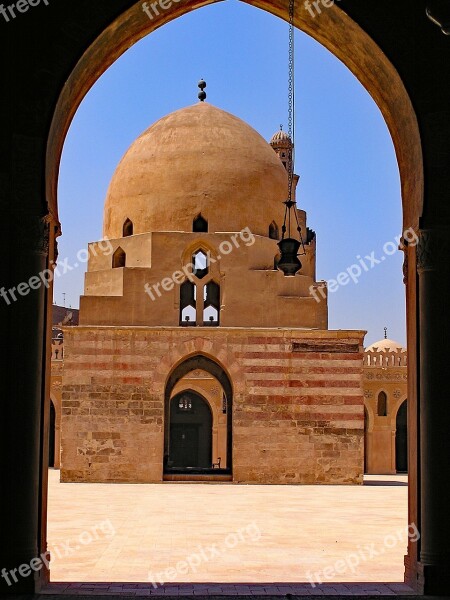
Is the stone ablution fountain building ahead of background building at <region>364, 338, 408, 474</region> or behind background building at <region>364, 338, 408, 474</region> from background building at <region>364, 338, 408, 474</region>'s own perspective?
ahead

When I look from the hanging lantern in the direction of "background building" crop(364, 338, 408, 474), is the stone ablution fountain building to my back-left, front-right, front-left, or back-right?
front-left

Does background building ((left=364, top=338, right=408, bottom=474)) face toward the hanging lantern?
yes

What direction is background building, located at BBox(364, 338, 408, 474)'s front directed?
toward the camera
